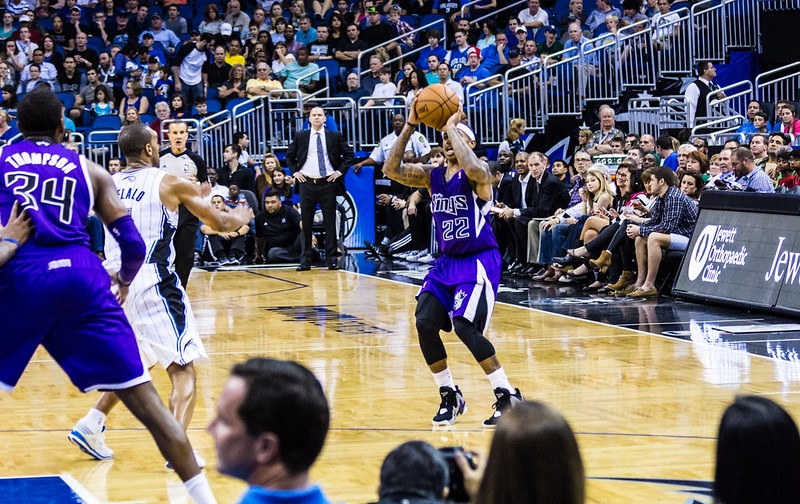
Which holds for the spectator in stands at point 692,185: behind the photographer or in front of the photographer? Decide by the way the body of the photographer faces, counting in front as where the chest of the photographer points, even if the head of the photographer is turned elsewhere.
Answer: in front

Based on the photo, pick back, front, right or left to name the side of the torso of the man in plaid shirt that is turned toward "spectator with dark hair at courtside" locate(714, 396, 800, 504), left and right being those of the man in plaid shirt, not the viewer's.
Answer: left

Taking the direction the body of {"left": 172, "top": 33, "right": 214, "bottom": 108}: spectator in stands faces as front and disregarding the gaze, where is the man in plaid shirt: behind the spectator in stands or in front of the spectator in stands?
in front

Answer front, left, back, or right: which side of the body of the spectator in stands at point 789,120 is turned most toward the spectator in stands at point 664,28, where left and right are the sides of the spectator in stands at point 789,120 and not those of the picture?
right

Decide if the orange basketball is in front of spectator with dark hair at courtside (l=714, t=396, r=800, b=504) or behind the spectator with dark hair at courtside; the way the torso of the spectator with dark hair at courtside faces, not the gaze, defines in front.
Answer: in front

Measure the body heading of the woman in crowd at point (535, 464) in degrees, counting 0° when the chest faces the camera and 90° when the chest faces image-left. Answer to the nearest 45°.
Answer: approximately 180°

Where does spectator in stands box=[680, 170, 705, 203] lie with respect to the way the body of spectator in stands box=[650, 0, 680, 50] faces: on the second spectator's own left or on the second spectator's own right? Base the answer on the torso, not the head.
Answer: on the second spectator's own left

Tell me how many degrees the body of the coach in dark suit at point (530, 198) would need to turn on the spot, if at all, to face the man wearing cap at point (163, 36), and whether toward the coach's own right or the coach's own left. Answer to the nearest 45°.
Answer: approximately 90° to the coach's own right

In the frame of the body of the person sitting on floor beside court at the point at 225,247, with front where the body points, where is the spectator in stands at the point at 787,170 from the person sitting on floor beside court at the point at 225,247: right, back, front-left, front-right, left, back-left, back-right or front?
front-left
